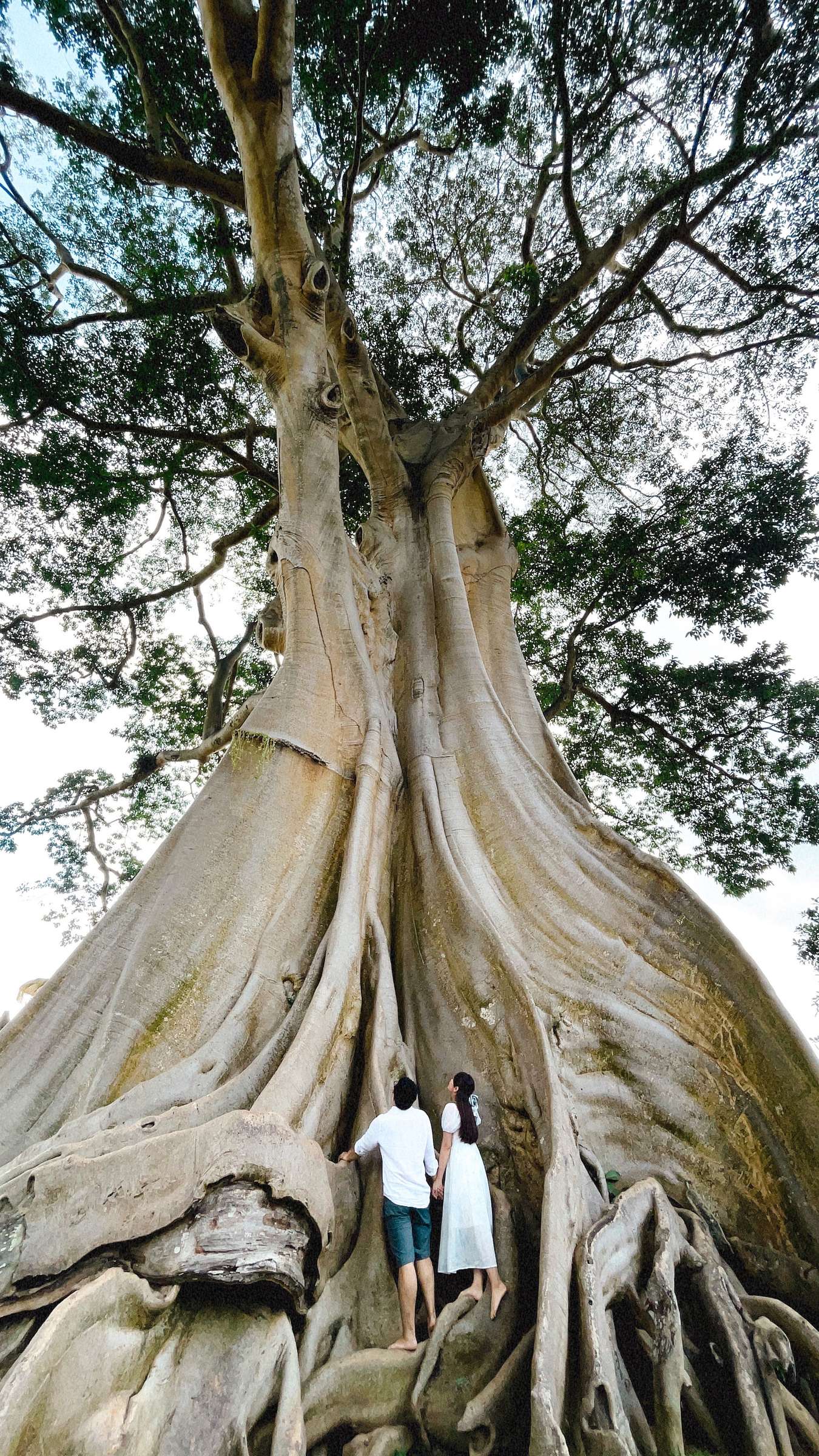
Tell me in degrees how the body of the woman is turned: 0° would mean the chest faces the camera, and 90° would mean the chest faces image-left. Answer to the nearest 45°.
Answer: approximately 135°

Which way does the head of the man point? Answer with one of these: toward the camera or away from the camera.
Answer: away from the camera
